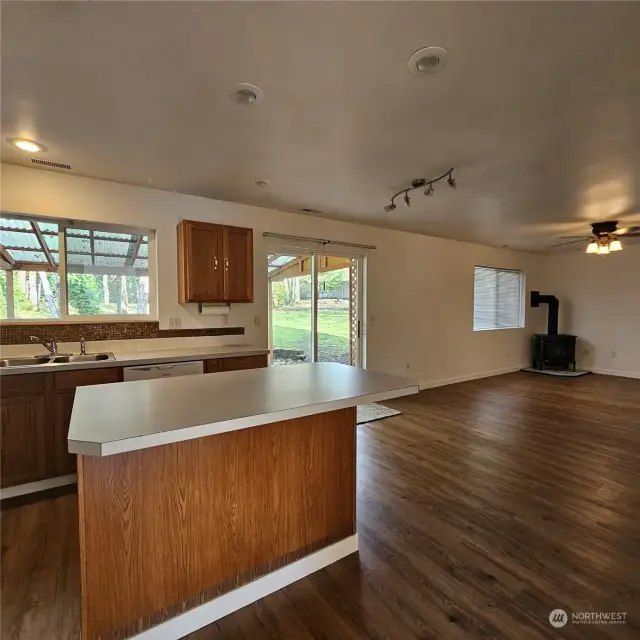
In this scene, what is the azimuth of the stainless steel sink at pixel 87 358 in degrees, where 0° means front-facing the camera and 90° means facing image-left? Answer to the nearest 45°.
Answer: approximately 0°

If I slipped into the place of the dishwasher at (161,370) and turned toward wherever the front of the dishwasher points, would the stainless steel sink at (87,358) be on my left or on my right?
on my right

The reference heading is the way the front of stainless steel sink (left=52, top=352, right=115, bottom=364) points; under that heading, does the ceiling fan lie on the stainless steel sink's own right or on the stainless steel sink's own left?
on the stainless steel sink's own left

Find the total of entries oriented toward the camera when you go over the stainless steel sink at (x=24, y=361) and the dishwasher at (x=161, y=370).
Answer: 2

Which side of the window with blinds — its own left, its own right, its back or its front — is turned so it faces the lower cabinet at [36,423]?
right
